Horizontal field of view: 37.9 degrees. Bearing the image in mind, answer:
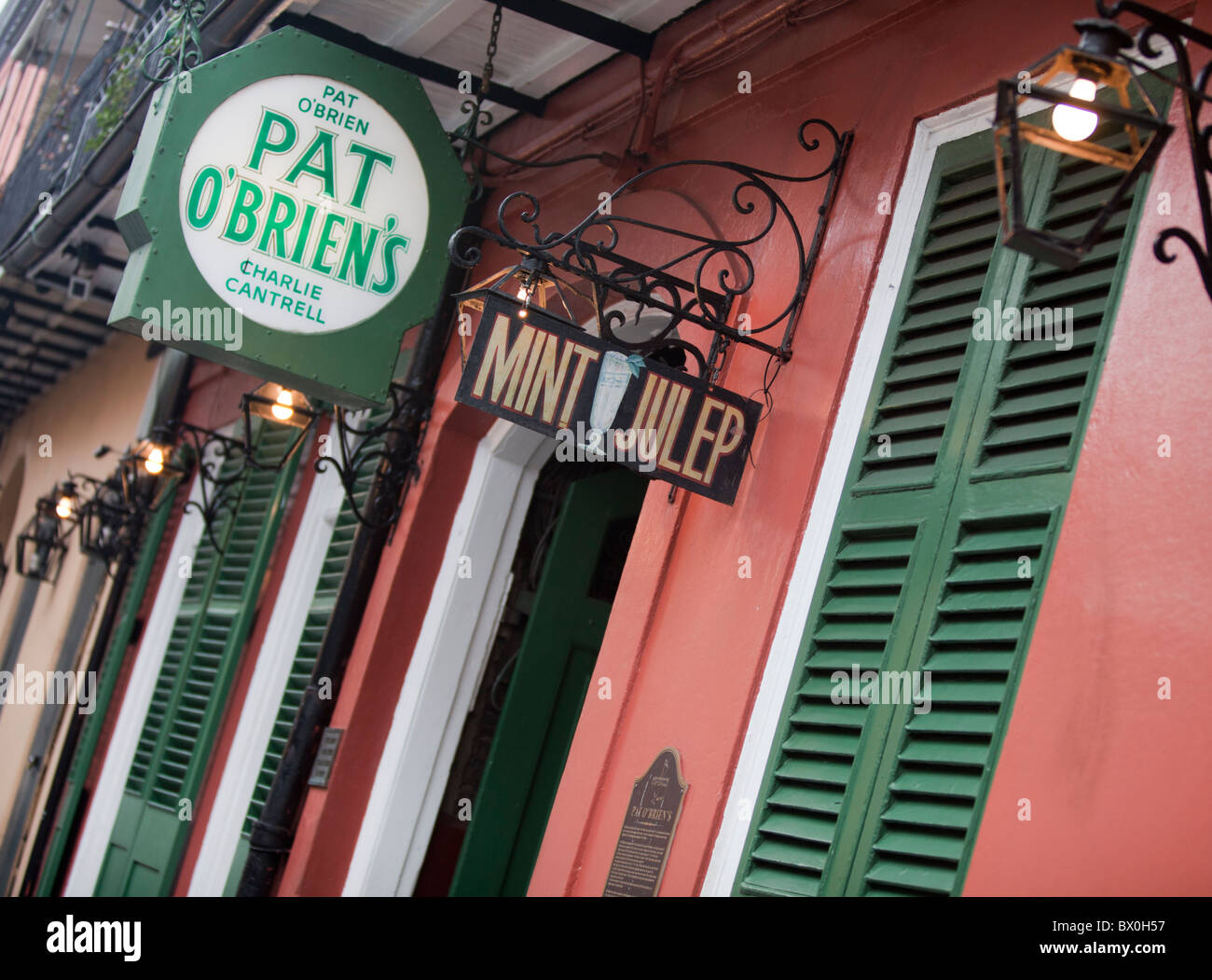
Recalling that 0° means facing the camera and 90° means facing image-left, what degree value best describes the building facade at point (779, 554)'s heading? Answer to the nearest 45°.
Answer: approximately 45°

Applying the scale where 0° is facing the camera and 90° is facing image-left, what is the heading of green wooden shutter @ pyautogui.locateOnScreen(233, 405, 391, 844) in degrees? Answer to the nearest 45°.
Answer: approximately 45°

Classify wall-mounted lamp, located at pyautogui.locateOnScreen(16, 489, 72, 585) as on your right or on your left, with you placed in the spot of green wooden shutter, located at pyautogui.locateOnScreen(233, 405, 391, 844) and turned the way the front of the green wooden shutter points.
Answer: on your right

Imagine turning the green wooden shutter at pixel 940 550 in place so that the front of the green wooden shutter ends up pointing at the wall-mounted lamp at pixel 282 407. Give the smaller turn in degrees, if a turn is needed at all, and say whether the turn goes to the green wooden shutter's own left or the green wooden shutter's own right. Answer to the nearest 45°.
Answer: approximately 90° to the green wooden shutter's own right

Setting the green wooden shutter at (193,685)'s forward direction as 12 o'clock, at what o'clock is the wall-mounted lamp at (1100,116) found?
The wall-mounted lamp is roughly at 10 o'clock from the green wooden shutter.

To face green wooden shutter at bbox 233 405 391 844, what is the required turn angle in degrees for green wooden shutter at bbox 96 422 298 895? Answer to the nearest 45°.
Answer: approximately 45° to its left
